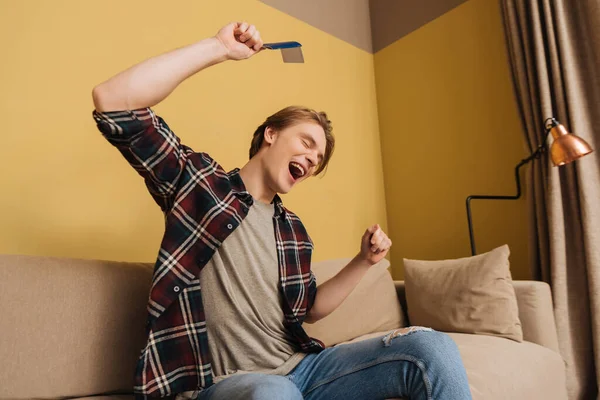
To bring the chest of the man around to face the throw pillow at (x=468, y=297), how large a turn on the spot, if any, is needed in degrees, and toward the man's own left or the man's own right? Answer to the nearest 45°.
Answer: approximately 90° to the man's own left

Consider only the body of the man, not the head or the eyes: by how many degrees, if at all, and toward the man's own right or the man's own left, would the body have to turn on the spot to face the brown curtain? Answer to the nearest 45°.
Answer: approximately 90° to the man's own left

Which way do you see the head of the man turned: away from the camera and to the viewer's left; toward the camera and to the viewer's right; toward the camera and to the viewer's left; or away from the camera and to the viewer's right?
toward the camera and to the viewer's right

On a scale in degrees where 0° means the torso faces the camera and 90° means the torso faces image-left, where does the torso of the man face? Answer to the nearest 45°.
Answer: approximately 315°
